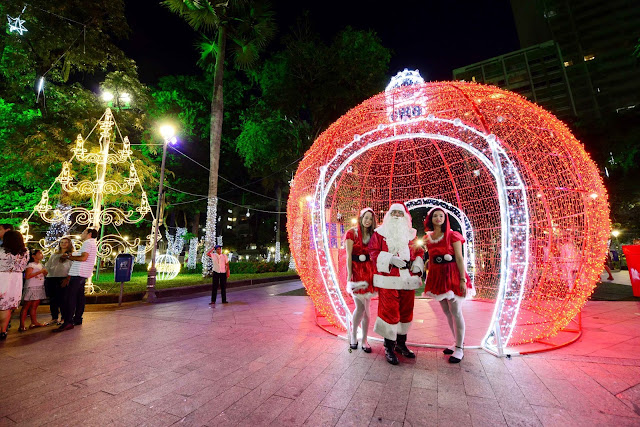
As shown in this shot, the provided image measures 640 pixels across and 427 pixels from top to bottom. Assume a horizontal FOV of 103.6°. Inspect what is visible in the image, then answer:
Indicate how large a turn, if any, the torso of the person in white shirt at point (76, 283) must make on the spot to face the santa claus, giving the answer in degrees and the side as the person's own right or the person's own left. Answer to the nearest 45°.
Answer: approximately 135° to the person's own left

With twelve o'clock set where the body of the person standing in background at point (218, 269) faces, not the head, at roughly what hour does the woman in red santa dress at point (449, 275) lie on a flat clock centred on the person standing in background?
The woman in red santa dress is roughly at 11 o'clock from the person standing in background.

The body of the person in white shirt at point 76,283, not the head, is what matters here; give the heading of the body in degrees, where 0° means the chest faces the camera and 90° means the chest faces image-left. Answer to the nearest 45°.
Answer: approximately 90°

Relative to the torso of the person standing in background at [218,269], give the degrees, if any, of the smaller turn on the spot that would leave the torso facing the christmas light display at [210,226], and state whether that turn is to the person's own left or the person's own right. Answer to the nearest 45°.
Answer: approximately 180°

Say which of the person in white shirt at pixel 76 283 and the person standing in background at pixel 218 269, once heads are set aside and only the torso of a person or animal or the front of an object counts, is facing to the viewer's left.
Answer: the person in white shirt

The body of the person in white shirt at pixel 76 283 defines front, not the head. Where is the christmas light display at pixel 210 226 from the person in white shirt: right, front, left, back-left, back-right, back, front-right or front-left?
back-right
